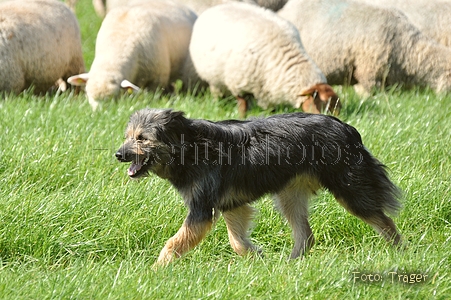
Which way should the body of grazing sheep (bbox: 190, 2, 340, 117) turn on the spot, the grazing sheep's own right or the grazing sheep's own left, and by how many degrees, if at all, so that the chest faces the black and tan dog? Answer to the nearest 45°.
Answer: approximately 90° to the grazing sheep's own right

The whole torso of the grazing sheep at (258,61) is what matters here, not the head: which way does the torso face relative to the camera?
to the viewer's right

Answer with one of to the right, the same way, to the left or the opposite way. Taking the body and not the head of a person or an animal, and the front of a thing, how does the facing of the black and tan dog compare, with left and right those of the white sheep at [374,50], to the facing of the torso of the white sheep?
the opposite way

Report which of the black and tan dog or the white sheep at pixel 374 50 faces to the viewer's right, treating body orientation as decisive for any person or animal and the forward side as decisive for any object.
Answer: the white sheep

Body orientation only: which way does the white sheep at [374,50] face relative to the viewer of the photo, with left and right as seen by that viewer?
facing to the right of the viewer

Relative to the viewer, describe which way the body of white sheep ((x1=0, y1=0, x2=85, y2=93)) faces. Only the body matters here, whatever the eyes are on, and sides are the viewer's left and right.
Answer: facing to the left of the viewer

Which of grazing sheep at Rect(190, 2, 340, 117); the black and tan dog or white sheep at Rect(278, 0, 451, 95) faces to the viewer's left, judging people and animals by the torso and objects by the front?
the black and tan dog

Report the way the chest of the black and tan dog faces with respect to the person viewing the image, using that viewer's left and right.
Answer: facing to the left of the viewer

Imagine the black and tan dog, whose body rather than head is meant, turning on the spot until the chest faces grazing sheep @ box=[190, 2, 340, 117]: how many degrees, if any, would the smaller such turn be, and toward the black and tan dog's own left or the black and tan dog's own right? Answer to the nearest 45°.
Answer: approximately 90° to the black and tan dog's own right

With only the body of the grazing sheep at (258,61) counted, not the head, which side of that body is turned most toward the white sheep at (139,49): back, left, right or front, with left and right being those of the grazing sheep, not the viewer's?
back
